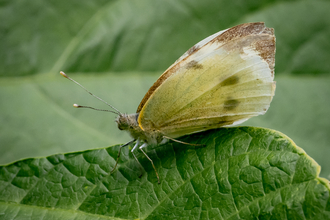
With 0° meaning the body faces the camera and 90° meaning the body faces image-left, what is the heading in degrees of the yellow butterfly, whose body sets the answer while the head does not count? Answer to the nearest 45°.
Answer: approximately 90°
